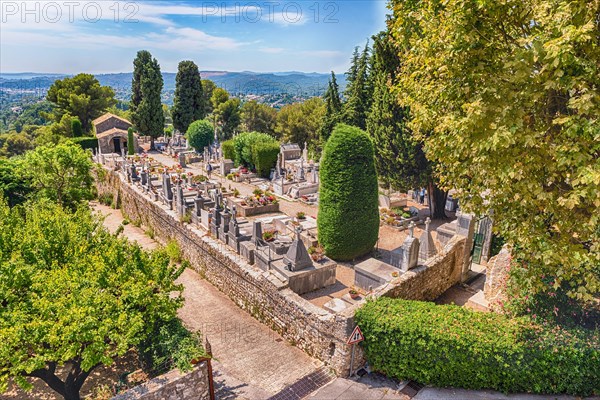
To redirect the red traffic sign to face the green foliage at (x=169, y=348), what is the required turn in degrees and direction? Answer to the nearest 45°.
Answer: approximately 90° to its right

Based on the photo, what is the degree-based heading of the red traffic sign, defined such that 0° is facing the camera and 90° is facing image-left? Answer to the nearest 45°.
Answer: approximately 0°

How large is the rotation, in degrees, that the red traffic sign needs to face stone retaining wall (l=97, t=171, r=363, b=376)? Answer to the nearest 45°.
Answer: approximately 135° to its right

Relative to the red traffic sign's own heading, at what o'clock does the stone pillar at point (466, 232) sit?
The stone pillar is roughly at 7 o'clock from the red traffic sign.

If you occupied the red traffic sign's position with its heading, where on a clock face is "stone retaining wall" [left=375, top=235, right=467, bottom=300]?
The stone retaining wall is roughly at 7 o'clock from the red traffic sign.

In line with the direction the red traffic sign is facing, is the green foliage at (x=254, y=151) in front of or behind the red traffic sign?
behind

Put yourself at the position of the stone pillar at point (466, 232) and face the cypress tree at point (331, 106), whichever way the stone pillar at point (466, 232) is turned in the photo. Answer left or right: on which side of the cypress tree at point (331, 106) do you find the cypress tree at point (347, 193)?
left

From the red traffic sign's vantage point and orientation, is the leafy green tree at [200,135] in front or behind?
behind

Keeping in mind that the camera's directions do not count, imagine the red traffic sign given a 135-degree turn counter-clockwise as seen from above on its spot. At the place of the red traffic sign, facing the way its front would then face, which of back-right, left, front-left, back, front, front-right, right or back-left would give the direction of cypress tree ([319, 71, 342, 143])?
front-left

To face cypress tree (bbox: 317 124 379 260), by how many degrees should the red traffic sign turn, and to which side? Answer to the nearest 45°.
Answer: approximately 180°

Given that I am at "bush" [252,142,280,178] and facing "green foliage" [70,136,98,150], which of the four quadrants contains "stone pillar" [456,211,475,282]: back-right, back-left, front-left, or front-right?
back-left

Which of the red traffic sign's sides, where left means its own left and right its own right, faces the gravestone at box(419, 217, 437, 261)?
back

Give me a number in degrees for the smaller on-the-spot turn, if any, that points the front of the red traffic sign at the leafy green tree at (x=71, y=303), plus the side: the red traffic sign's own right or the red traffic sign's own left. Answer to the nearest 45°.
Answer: approximately 90° to the red traffic sign's own right

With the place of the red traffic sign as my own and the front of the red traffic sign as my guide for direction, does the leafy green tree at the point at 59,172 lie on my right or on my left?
on my right

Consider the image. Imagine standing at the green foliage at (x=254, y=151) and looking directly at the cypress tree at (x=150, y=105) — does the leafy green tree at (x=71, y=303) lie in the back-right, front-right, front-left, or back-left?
back-left
